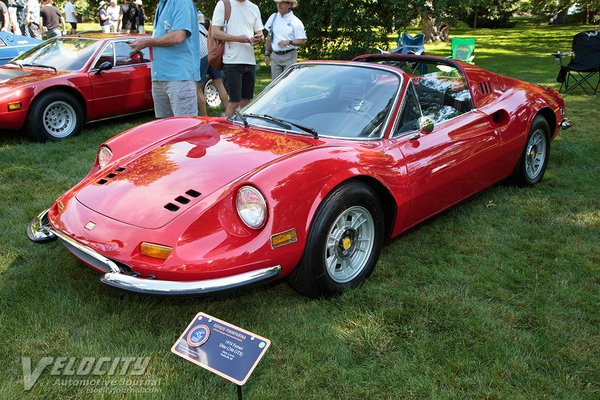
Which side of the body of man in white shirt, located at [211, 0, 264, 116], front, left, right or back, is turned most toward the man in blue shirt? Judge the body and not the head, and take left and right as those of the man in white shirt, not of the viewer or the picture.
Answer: right

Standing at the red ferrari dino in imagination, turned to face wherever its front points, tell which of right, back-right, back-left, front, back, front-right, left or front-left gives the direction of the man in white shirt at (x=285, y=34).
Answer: back-right

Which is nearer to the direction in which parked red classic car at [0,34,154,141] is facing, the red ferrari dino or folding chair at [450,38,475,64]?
the red ferrari dino

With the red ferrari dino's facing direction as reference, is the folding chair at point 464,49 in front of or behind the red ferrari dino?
behind

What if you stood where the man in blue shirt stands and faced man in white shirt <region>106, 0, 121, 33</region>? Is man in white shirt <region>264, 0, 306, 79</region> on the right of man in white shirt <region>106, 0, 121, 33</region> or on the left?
right

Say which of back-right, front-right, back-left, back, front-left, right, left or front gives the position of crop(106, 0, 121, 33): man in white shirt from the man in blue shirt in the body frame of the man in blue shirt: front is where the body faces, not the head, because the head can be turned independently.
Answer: back-right

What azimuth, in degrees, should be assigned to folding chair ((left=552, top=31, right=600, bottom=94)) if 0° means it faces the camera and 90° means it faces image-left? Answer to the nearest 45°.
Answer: approximately 45°

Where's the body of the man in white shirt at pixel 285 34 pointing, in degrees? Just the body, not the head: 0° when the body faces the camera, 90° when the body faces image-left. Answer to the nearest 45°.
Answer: approximately 45°

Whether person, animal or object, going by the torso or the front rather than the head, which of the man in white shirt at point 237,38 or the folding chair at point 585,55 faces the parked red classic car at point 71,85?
the folding chair
